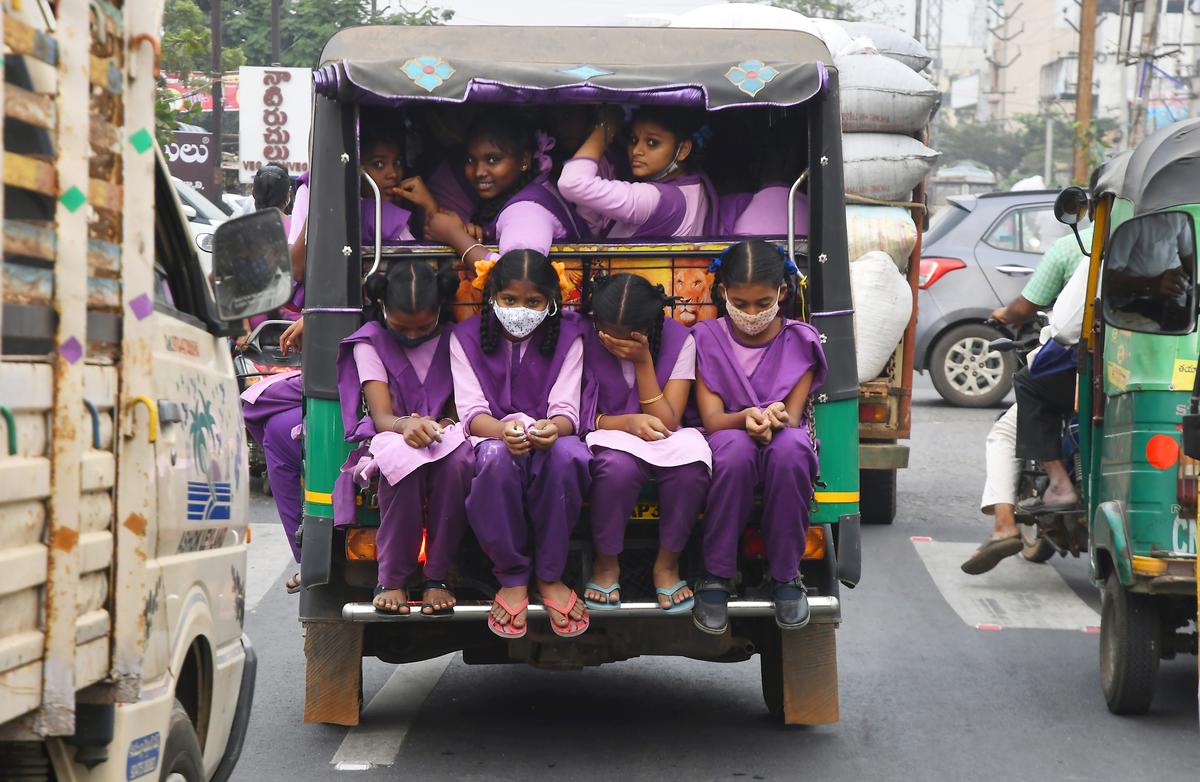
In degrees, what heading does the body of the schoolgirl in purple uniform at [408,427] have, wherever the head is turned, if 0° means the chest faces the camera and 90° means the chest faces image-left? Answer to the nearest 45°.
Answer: approximately 0°

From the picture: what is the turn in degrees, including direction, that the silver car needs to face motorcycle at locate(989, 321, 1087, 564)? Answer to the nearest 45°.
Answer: approximately 90° to its right

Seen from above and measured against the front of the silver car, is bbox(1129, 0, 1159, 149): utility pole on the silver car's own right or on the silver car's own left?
on the silver car's own left

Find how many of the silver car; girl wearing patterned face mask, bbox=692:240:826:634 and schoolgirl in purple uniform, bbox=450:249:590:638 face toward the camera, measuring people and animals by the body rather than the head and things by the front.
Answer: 2

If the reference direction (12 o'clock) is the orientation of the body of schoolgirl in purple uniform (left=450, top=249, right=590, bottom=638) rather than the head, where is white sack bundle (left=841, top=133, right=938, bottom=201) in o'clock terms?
The white sack bundle is roughly at 7 o'clock from the schoolgirl in purple uniform.

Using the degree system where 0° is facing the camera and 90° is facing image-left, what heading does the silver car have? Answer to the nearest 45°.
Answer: approximately 270°

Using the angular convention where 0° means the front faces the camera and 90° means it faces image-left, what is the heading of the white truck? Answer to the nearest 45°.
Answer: approximately 225°
